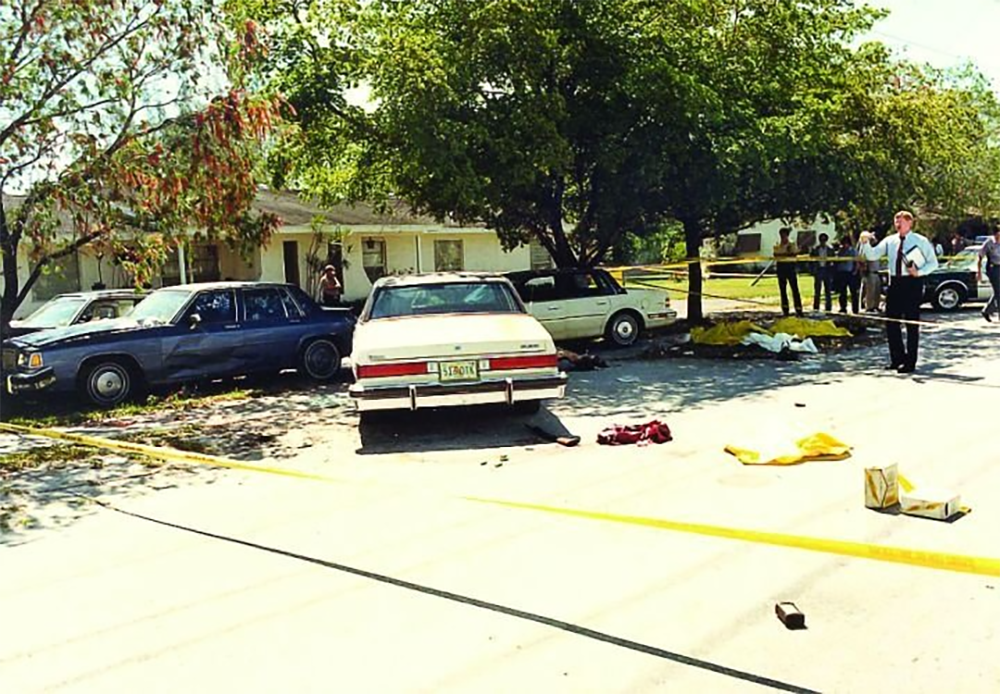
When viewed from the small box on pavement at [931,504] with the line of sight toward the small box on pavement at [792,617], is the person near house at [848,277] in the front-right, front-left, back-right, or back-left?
back-right

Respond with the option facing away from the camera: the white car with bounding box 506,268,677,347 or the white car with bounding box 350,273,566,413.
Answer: the white car with bounding box 350,273,566,413

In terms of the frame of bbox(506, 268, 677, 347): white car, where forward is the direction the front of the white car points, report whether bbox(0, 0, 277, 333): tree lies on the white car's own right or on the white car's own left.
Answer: on the white car's own left

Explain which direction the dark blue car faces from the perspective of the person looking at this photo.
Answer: facing the viewer and to the left of the viewer

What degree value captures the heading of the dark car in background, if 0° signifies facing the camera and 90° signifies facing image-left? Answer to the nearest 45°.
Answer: approximately 90°

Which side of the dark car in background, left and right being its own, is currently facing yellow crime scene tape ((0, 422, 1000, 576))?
left

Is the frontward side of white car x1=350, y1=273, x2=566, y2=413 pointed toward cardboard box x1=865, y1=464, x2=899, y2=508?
no

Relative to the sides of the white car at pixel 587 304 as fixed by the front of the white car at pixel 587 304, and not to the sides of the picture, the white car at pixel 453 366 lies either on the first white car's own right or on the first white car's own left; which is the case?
on the first white car's own left

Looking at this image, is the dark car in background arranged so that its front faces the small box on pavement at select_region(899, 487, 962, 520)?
no

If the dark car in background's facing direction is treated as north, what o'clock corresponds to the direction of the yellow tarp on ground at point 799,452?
The yellow tarp on ground is roughly at 9 o'clock from the dark car in background.

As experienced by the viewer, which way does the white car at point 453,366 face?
facing away from the viewer

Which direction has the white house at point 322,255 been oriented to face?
toward the camera

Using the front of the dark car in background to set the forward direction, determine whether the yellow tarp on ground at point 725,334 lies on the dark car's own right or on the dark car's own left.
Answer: on the dark car's own left

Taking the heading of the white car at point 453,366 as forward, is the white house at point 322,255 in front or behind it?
in front

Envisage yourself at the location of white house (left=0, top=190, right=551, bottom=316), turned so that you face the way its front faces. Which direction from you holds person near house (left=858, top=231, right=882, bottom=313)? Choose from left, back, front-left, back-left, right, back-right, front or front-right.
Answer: front-left

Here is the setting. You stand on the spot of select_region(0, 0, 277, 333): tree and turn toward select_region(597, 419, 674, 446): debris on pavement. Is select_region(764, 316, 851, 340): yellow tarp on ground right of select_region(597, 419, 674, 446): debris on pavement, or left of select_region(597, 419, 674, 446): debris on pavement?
left

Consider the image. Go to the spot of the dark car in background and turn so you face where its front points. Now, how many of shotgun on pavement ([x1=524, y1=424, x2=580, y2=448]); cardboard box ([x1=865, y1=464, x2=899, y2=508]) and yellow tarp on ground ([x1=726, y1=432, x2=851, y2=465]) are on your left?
3
